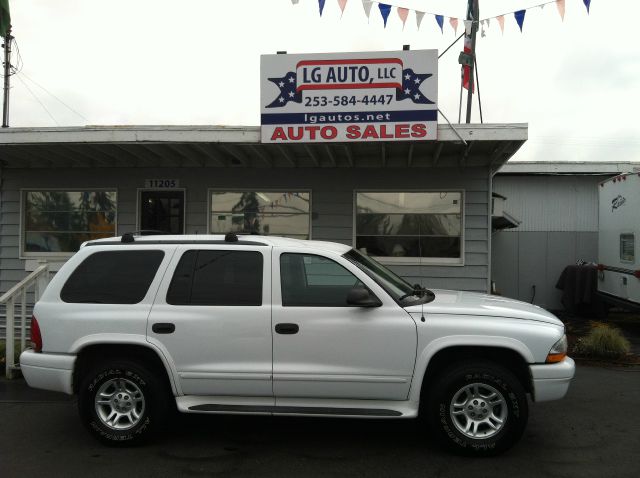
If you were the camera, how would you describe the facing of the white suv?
facing to the right of the viewer

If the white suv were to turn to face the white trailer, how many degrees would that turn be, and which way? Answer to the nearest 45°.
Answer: approximately 45° to its left

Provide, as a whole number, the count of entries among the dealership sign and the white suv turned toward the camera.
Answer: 1

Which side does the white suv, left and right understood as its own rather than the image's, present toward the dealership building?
left

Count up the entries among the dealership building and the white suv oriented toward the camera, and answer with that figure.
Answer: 1

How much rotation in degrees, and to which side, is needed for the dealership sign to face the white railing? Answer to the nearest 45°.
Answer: approximately 90° to its right

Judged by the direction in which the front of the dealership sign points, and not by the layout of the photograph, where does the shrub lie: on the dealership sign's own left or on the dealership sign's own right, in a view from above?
on the dealership sign's own left

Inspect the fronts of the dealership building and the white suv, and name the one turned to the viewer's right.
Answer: the white suv

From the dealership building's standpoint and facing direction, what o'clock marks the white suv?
The white suv is roughly at 12 o'clock from the dealership building.

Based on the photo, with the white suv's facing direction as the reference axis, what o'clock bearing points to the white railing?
The white railing is roughly at 7 o'clock from the white suv.
